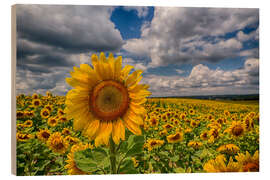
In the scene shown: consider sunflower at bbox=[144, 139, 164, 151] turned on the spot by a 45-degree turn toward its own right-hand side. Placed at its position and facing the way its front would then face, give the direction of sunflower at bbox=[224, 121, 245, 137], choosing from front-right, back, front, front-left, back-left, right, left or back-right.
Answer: back-left

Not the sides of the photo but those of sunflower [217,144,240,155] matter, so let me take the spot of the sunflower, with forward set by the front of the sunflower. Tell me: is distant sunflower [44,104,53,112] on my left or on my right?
on my right

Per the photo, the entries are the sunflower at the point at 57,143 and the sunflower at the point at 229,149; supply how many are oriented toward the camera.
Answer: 2

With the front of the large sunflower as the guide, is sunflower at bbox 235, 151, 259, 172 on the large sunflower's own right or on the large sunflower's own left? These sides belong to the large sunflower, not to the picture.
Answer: on the large sunflower's own left

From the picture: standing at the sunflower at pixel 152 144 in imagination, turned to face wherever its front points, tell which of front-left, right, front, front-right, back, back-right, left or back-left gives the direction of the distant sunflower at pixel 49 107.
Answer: right

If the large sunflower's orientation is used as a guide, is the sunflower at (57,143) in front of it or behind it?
behind

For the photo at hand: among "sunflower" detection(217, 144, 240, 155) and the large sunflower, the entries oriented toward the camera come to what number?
2
